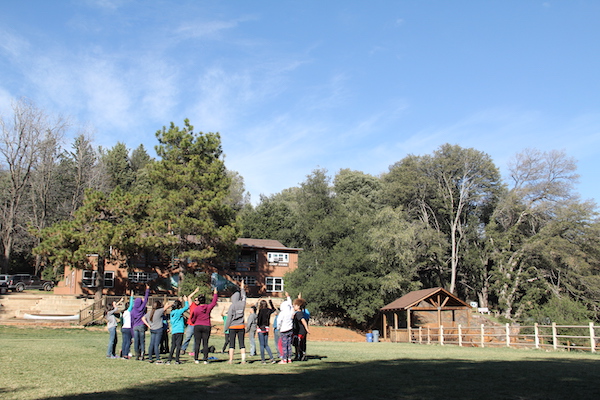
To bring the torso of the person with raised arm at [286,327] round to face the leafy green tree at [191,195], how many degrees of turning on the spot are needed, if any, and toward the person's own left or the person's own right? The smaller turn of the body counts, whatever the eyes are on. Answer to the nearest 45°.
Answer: approximately 45° to the person's own right

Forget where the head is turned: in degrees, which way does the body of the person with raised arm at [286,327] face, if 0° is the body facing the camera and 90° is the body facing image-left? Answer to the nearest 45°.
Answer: approximately 135°

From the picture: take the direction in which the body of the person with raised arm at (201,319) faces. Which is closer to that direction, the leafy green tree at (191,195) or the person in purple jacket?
the leafy green tree

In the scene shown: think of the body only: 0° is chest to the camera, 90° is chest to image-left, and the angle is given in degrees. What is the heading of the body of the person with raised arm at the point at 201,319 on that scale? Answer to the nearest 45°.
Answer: approximately 180°

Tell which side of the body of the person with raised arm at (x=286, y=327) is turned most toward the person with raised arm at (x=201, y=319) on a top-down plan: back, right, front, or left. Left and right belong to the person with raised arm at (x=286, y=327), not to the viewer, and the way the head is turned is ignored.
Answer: left

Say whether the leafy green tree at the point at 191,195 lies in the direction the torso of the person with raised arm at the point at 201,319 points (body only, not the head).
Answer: yes

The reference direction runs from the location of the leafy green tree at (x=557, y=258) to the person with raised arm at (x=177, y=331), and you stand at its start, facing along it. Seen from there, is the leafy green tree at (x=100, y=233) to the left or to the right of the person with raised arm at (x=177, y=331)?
right

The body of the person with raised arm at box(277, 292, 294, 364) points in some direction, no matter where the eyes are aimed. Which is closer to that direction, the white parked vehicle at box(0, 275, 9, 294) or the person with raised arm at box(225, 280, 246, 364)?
the white parked vehicle

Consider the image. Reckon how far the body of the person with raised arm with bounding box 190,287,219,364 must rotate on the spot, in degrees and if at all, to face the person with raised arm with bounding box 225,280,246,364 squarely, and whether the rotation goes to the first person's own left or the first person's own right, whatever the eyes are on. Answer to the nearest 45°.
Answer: approximately 90° to the first person's own right

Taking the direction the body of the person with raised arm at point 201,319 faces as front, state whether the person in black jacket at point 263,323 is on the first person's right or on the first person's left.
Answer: on the first person's right

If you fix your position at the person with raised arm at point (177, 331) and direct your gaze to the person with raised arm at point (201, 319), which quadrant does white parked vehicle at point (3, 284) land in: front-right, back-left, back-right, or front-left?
back-left
